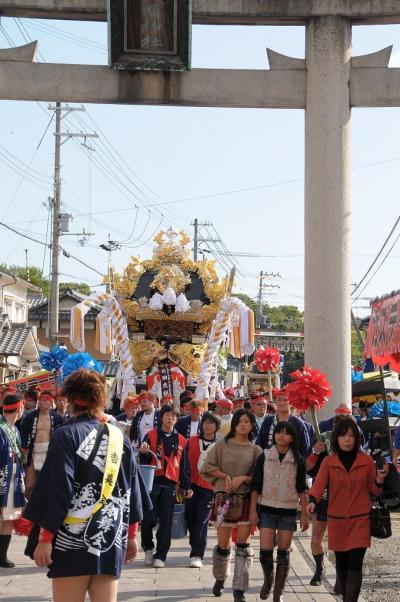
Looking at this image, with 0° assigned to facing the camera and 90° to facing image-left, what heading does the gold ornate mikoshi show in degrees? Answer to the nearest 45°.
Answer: approximately 0°

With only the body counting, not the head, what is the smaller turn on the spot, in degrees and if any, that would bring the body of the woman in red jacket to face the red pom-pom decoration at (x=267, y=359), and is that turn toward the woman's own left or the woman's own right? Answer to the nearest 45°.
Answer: approximately 180°

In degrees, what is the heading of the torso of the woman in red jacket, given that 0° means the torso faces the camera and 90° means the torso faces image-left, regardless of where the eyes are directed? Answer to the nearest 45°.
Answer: approximately 0°

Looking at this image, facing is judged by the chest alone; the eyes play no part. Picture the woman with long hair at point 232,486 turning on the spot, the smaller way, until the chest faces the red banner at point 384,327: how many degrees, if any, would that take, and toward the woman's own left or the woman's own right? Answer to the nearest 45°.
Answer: approximately 135° to the woman's own left

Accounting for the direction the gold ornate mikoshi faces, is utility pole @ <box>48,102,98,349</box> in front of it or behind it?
behind
